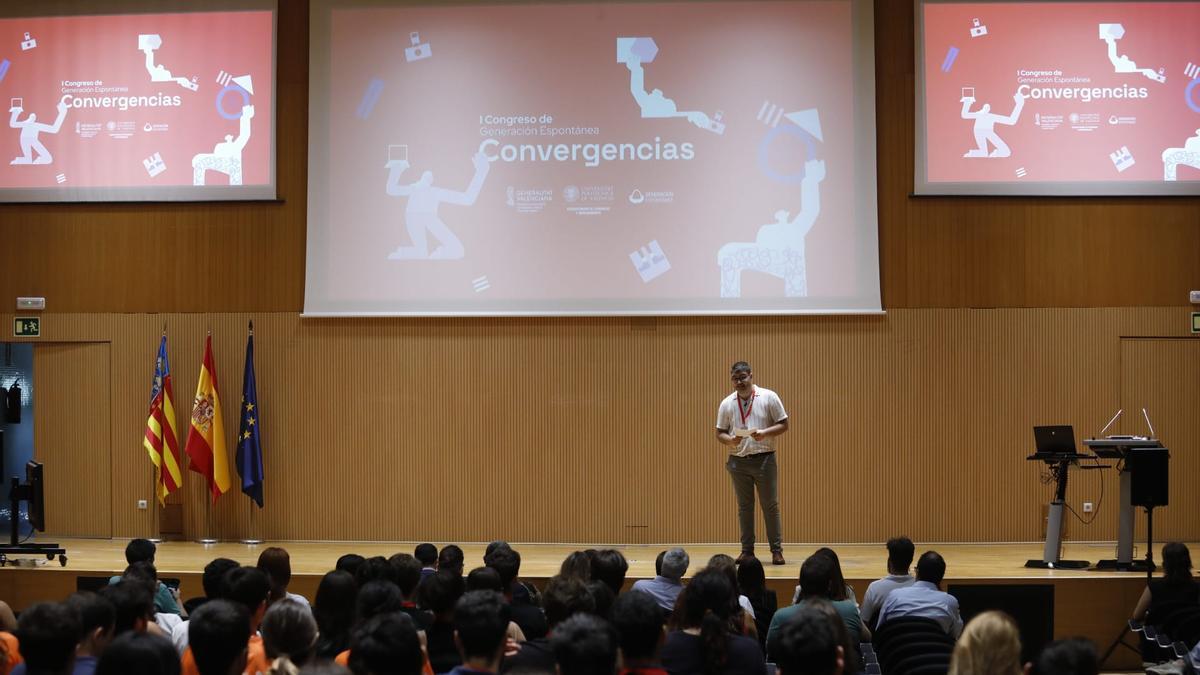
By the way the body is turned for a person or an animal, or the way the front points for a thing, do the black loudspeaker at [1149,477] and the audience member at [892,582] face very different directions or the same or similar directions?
very different directions

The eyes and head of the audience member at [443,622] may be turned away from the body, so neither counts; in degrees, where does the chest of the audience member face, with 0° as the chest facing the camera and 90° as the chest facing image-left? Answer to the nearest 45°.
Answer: approximately 180°

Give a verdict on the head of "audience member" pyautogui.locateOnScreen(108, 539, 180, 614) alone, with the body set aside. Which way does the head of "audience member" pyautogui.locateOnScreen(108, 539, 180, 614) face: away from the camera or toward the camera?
away from the camera

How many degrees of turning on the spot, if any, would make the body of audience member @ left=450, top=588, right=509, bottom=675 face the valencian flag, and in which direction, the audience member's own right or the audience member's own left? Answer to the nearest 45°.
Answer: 0° — they already face it

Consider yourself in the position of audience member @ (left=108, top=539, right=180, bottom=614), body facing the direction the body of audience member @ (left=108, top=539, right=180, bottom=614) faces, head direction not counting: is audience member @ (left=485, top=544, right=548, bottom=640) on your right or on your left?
on your right

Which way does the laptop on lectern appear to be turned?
away from the camera

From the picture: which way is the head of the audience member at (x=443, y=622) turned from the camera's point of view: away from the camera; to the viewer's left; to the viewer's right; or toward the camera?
away from the camera

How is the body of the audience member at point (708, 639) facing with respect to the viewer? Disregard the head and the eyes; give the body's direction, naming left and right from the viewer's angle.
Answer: facing away from the viewer

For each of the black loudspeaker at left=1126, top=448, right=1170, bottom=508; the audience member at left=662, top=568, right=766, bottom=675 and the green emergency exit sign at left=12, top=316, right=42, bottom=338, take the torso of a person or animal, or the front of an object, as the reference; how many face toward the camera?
2

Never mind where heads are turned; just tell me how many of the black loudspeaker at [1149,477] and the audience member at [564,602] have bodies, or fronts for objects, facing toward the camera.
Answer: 1

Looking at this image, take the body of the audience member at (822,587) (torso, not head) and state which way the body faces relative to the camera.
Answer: away from the camera

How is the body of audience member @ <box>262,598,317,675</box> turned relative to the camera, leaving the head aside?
away from the camera

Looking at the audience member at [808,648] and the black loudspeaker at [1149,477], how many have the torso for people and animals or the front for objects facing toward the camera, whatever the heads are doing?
1

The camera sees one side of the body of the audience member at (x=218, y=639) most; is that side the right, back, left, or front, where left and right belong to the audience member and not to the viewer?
back

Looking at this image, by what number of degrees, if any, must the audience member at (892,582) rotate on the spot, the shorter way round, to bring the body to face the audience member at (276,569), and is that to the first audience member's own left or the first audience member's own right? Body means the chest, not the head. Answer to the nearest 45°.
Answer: approximately 135° to the first audience member's own left
